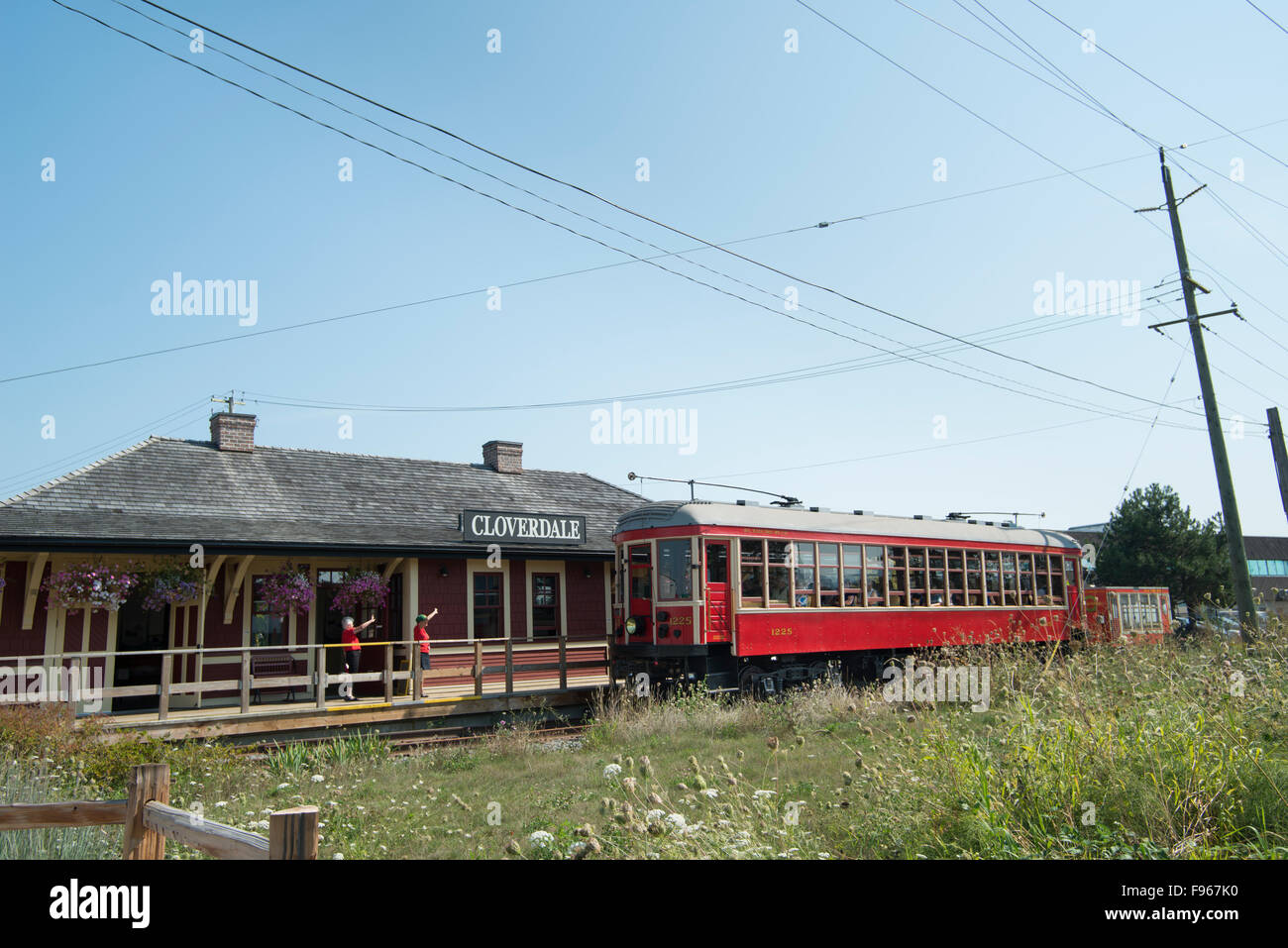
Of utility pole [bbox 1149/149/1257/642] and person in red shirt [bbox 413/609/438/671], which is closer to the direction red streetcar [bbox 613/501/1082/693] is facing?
the person in red shirt

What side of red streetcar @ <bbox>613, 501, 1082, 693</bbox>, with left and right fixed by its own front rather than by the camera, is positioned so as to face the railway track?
front

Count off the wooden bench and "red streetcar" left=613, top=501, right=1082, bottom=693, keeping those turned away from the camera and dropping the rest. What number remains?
0

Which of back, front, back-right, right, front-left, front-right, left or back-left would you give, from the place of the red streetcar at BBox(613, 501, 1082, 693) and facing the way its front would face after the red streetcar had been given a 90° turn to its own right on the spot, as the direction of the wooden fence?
back-left

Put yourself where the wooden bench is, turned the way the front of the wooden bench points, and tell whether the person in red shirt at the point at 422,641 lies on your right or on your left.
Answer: on your left

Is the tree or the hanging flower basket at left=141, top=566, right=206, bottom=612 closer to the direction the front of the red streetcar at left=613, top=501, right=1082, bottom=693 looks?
the hanging flower basket

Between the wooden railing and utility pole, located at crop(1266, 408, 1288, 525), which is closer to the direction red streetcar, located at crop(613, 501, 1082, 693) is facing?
the wooden railing

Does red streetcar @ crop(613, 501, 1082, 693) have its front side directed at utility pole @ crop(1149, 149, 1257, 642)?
no

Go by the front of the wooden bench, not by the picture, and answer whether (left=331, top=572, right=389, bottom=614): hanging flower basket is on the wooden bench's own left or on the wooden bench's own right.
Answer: on the wooden bench's own left

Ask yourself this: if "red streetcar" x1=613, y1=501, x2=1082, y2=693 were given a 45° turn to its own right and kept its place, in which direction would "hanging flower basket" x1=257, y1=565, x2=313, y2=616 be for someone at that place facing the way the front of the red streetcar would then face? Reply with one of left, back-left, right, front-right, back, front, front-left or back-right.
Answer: front

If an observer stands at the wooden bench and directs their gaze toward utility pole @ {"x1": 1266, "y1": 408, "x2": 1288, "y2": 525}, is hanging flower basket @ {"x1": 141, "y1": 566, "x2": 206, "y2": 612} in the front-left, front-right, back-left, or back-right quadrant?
back-right

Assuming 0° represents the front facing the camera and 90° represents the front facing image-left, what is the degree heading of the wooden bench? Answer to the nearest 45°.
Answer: approximately 0°

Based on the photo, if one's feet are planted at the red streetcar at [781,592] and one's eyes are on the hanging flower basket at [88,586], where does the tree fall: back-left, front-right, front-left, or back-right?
back-right

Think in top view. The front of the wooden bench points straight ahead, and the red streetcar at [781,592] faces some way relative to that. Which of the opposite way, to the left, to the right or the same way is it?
to the right

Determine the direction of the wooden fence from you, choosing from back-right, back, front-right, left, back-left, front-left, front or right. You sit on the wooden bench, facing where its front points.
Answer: front

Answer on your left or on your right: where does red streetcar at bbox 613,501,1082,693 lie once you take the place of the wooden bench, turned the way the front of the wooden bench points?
on your left

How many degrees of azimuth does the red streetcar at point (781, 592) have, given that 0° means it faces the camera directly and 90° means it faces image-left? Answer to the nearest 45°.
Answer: approximately 45°

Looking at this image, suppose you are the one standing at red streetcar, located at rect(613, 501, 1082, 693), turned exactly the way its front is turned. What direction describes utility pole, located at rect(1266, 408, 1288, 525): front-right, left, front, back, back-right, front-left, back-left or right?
back-left
